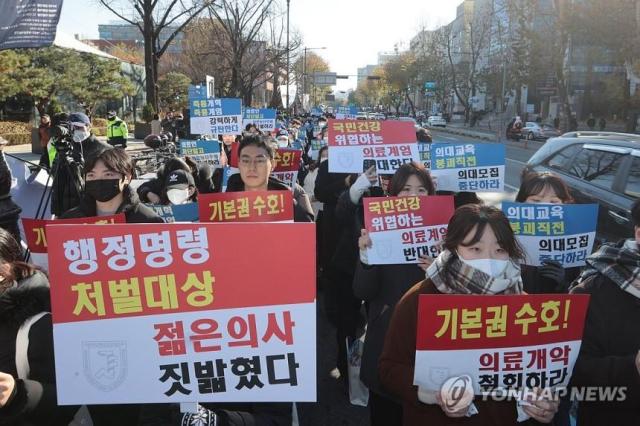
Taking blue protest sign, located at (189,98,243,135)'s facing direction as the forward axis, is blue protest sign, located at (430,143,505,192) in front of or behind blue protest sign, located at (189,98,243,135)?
in front

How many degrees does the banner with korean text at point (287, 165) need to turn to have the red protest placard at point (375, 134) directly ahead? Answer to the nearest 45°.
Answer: approximately 45° to its left

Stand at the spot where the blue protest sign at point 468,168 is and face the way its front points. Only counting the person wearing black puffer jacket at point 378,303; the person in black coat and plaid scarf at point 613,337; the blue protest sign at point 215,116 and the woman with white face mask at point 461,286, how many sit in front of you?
3

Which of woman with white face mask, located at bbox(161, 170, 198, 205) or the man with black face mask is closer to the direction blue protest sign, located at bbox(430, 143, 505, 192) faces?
the man with black face mask

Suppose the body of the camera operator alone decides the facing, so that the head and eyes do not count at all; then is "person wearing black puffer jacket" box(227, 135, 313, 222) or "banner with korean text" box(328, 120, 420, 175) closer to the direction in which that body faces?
the person wearing black puffer jacket

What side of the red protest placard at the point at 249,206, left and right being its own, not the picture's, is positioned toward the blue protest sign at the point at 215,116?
back

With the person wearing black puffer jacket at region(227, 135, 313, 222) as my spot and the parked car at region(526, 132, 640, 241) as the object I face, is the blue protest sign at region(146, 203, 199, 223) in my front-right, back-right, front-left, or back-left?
back-left

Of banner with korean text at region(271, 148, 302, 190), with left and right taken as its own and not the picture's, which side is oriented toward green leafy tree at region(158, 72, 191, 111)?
back

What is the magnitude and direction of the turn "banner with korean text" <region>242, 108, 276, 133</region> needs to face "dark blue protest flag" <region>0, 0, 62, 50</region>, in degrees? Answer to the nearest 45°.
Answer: approximately 90° to its right

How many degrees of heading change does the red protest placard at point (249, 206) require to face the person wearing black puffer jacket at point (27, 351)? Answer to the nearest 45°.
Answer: approximately 45° to its right
